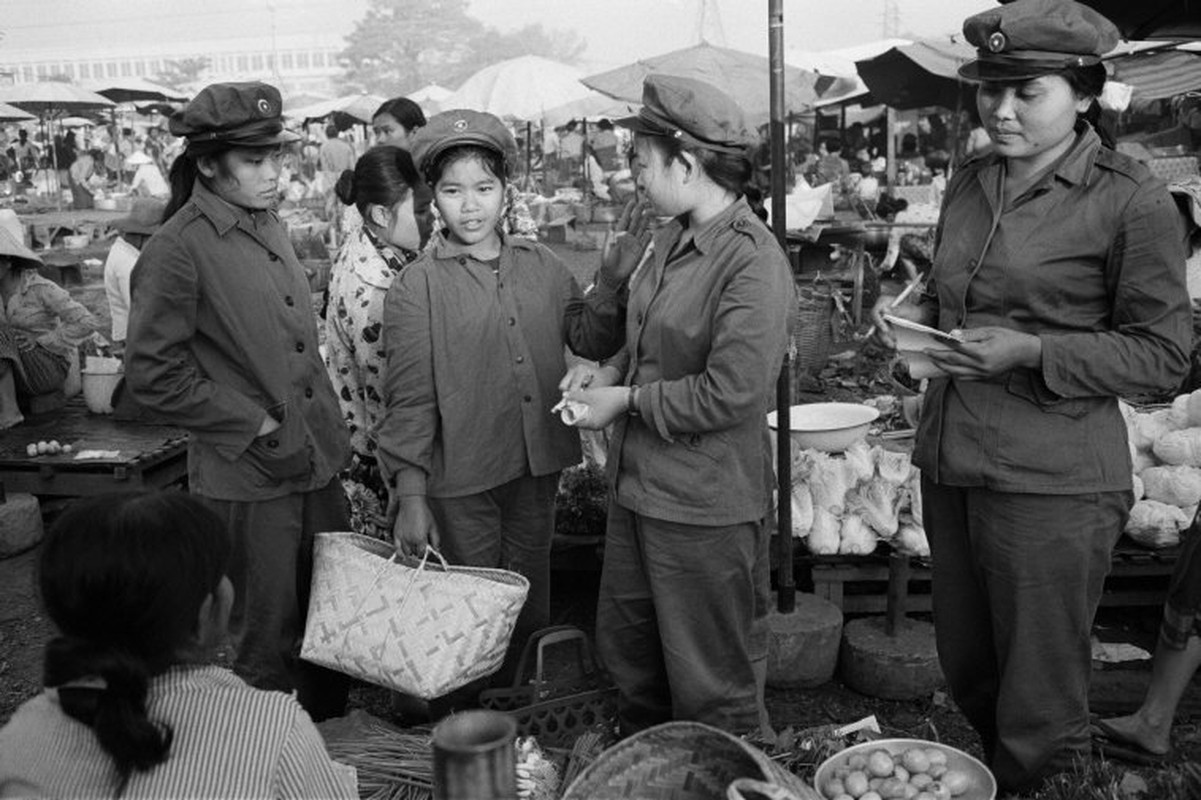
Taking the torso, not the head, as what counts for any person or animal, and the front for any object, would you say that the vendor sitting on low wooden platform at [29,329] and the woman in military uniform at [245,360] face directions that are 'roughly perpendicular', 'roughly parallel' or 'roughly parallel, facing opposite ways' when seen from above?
roughly perpendicular

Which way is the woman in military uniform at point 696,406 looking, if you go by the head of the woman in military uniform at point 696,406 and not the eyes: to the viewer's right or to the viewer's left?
to the viewer's left

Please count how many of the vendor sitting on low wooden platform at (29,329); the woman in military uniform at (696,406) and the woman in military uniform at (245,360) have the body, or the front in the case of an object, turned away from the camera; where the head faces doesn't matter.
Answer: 0

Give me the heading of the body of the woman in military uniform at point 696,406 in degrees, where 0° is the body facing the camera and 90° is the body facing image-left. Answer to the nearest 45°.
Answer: approximately 45°

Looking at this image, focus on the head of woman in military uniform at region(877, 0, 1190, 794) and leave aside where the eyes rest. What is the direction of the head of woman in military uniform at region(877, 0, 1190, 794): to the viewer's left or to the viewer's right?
to the viewer's left

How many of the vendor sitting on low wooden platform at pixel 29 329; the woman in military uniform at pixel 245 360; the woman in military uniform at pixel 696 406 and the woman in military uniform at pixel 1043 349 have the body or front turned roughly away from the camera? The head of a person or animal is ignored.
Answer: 0

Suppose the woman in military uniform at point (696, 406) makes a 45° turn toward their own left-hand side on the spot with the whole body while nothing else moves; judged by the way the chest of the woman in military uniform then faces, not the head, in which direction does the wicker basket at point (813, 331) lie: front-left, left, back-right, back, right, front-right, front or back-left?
back

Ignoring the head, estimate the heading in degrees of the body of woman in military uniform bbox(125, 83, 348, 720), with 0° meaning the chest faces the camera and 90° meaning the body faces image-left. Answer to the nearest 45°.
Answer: approximately 315°

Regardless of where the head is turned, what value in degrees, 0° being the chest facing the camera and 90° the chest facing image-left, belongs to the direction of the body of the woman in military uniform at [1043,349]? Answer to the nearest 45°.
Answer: approximately 45°
